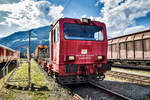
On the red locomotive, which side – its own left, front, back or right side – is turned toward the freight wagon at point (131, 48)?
left

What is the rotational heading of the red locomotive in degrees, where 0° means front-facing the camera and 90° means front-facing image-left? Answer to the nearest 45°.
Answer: approximately 315°
